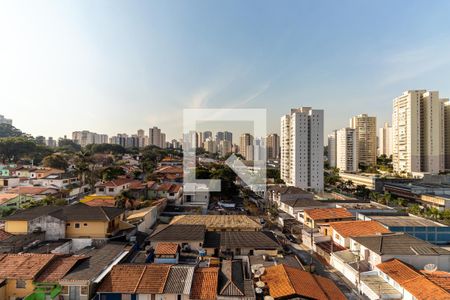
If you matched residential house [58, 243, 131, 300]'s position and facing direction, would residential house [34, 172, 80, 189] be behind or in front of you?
behind

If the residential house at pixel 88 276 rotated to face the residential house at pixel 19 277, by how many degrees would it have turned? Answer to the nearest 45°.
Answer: approximately 135° to its right

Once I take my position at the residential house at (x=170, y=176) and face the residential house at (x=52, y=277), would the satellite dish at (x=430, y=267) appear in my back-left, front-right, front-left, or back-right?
front-left

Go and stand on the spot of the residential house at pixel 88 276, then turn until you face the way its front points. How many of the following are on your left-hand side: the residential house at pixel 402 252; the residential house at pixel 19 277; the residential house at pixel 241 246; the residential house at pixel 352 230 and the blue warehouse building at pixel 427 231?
4

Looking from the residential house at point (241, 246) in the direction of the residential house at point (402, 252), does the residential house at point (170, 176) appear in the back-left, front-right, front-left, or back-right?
back-left

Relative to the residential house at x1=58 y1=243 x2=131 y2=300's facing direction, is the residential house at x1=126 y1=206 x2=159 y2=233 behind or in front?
behind

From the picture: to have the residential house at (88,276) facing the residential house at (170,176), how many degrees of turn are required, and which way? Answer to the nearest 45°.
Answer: approximately 180°

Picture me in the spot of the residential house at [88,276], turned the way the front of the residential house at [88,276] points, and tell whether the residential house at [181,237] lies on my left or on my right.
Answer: on my left

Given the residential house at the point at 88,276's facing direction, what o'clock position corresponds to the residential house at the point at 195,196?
the residential house at the point at 195,196 is roughly at 7 o'clock from the residential house at the point at 88,276.

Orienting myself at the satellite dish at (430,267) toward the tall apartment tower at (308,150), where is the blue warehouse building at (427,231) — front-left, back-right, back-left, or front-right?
front-right

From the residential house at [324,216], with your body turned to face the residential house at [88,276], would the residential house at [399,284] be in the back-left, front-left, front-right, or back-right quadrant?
front-left

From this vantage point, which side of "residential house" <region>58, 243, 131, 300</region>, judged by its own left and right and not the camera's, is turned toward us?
front

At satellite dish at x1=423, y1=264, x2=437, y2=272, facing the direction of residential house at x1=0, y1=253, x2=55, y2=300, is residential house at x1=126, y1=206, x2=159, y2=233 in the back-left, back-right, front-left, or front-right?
front-right

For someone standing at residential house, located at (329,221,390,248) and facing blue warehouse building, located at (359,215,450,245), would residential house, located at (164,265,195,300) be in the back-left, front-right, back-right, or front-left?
back-right

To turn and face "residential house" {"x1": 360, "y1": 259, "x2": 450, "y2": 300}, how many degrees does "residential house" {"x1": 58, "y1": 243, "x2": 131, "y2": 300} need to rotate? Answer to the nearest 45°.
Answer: approximately 90° to its left
